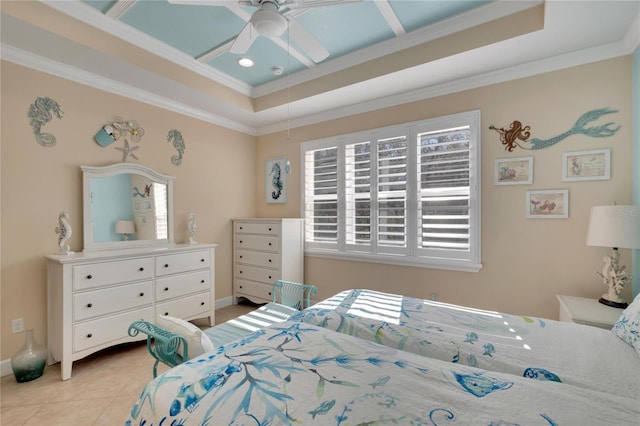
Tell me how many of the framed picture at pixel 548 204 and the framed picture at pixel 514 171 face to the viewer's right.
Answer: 0

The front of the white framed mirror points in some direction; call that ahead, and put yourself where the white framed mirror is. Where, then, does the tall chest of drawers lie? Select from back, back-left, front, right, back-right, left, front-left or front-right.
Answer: front-left

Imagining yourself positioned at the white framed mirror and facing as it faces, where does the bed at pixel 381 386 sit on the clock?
The bed is roughly at 1 o'clock from the white framed mirror.

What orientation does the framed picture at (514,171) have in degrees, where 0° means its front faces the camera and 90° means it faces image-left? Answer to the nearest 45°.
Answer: approximately 0°

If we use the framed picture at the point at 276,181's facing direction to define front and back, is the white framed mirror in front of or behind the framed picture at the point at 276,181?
in front

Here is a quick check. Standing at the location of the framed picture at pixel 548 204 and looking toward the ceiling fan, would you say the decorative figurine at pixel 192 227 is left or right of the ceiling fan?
right

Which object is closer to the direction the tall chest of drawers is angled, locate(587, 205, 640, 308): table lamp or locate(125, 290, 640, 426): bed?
the bed

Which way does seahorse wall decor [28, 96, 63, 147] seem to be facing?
to the viewer's right

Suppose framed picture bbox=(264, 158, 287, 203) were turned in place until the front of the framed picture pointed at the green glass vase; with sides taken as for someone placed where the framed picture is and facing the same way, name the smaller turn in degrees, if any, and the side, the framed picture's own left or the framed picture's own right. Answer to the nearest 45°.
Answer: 0° — it already faces it

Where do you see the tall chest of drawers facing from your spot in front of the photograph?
facing the viewer and to the left of the viewer
